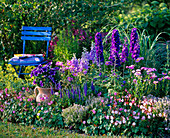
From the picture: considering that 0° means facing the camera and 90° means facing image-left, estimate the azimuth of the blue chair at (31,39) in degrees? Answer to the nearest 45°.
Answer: approximately 45°

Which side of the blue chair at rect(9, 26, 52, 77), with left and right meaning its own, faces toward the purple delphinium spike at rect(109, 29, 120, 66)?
left

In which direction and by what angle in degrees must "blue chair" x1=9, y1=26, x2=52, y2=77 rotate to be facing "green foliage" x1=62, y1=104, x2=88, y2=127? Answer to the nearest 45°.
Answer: approximately 45° to its left

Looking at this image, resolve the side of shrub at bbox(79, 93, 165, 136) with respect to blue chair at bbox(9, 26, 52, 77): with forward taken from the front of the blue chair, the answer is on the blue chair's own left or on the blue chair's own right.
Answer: on the blue chair's own left

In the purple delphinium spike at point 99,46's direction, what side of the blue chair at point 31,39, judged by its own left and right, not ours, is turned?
left
